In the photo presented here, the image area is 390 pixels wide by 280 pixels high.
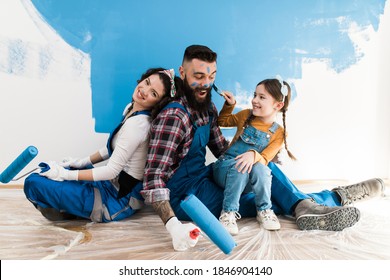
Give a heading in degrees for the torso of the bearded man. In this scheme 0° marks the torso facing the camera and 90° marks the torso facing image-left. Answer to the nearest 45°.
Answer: approximately 315°

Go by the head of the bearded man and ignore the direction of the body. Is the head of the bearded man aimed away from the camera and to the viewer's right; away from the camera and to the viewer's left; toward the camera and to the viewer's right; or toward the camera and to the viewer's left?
toward the camera and to the viewer's right
